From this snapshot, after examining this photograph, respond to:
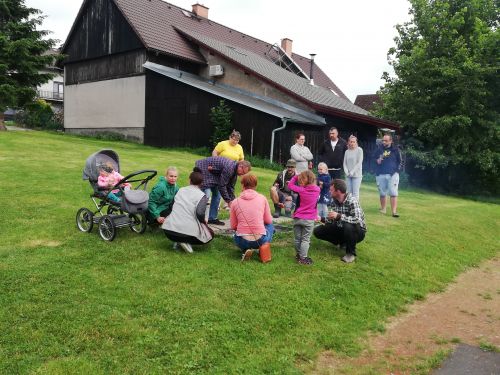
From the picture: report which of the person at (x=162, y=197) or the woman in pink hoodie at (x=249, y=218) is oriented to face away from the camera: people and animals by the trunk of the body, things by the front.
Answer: the woman in pink hoodie

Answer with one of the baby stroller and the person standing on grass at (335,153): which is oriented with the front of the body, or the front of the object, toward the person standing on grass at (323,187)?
the person standing on grass at (335,153)

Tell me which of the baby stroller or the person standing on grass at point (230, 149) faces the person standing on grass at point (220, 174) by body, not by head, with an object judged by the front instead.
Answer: the person standing on grass at point (230, 149)

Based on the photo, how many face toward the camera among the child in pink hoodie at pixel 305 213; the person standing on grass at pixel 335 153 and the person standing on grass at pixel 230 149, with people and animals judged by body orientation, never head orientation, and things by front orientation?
2

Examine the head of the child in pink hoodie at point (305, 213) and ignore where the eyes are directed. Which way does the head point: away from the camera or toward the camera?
away from the camera

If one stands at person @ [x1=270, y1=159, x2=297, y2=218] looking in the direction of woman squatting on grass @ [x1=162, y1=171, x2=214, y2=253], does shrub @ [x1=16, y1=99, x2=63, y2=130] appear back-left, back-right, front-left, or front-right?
back-right

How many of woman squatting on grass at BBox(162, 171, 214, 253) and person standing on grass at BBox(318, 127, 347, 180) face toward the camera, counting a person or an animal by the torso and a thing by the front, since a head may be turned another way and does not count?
1
